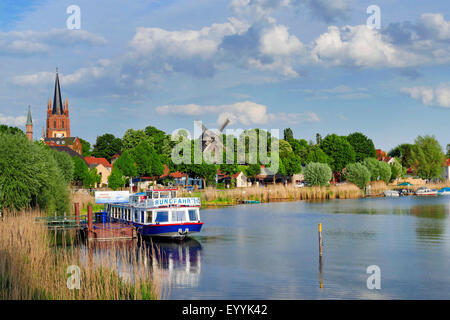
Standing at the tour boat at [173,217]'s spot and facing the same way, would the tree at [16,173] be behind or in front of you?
behind

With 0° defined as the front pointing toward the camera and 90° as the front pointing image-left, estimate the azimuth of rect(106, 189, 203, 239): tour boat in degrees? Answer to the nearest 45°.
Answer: approximately 315°
